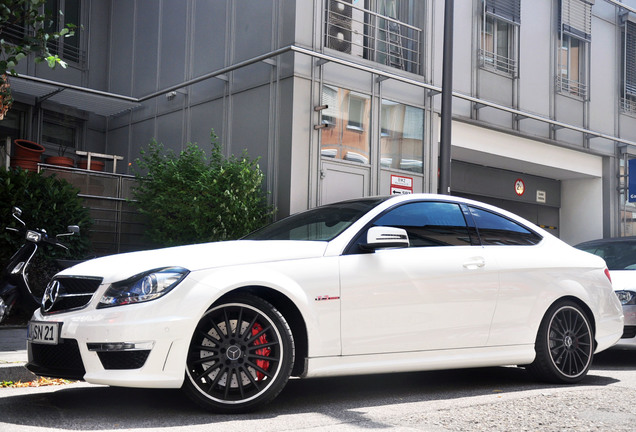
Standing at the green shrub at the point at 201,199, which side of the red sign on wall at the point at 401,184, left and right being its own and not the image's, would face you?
right

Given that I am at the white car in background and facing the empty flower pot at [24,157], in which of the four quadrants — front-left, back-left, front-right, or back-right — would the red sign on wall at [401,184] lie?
front-right

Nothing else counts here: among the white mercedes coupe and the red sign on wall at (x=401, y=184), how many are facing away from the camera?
0

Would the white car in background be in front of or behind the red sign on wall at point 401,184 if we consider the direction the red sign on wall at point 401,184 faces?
in front

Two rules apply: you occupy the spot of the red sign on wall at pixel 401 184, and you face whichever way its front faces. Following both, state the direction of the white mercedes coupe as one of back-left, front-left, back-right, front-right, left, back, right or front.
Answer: front-right

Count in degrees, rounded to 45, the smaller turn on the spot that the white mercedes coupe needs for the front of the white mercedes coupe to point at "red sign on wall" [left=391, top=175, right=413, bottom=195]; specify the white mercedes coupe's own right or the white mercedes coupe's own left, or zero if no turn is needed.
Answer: approximately 135° to the white mercedes coupe's own right

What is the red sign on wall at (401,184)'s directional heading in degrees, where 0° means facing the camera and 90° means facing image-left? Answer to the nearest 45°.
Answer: approximately 315°

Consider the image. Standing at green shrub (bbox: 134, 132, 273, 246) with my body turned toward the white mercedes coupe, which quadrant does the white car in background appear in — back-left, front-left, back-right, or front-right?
front-left

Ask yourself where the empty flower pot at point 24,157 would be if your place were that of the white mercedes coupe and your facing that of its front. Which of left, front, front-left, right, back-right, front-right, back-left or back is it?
right

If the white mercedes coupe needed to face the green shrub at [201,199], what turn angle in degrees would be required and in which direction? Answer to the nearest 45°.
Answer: approximately 135° to its right

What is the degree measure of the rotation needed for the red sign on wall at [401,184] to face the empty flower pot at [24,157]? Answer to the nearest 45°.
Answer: approximately 135° to its right

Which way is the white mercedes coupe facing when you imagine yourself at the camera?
facing the viewer and to the left of the viewer

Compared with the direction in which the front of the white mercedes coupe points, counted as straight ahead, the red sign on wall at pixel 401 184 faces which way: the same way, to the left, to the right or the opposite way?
to the left
